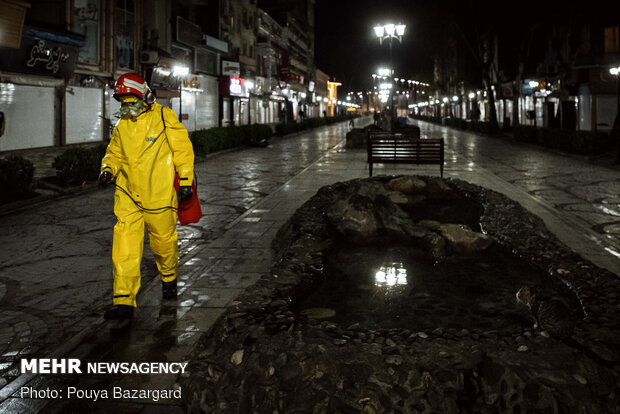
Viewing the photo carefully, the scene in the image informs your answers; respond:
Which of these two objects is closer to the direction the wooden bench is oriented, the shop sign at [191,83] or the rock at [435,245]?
the shop sign

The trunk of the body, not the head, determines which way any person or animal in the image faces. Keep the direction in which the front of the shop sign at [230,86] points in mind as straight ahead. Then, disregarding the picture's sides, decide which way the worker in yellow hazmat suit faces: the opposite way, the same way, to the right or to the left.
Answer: to the right

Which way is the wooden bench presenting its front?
away from the camera

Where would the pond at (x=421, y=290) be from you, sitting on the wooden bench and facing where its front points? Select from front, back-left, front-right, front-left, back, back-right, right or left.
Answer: back

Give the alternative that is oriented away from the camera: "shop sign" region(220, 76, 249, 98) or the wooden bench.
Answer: the wooden bench

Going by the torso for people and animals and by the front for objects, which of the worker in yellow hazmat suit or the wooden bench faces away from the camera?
the wooden bench

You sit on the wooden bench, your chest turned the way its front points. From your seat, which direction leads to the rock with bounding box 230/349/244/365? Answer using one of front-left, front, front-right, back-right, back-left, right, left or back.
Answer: back
